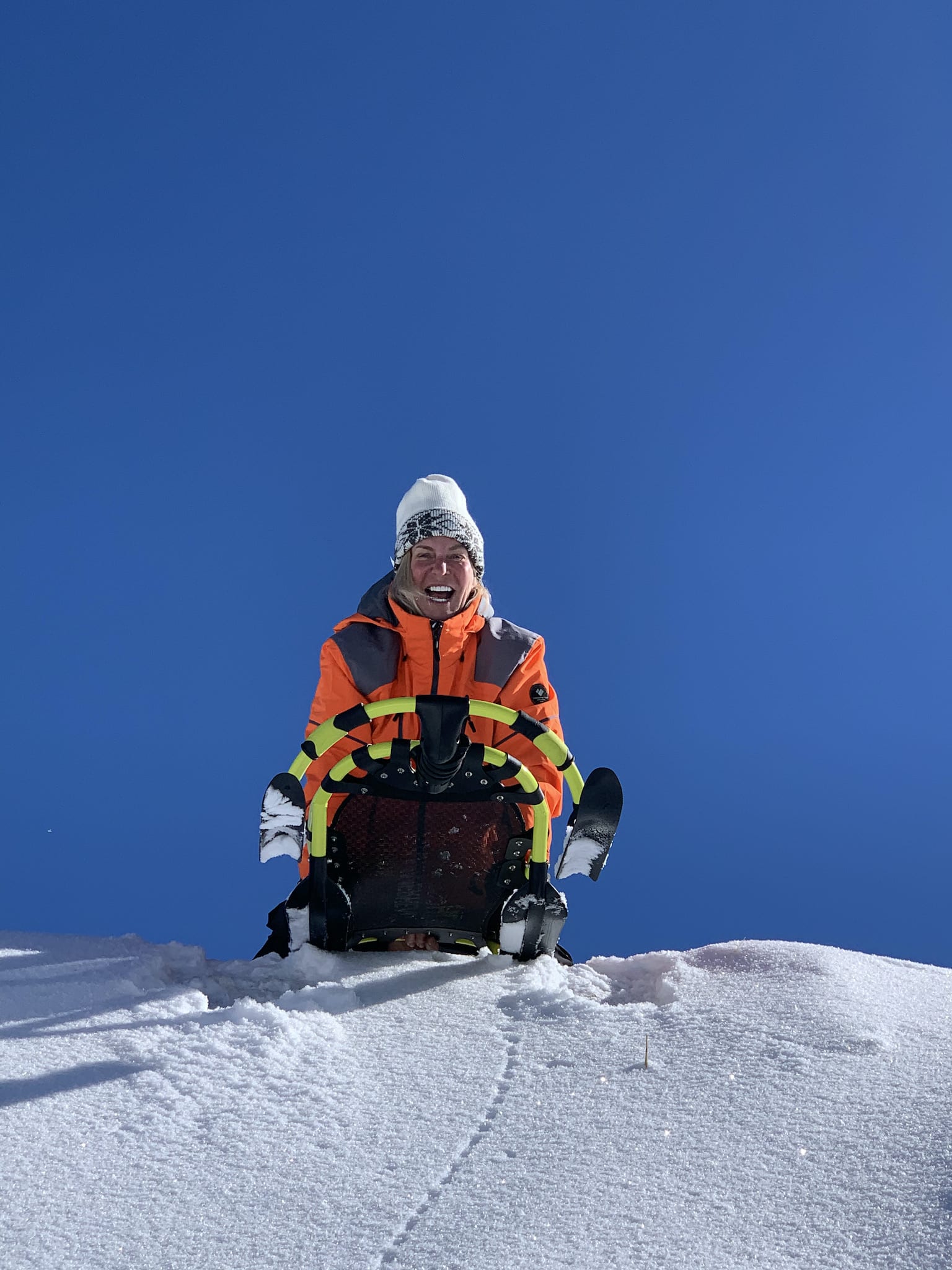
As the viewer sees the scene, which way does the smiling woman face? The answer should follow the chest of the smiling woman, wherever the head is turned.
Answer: toward the camera

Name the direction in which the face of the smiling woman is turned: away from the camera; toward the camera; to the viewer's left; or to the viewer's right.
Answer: toward the camera
